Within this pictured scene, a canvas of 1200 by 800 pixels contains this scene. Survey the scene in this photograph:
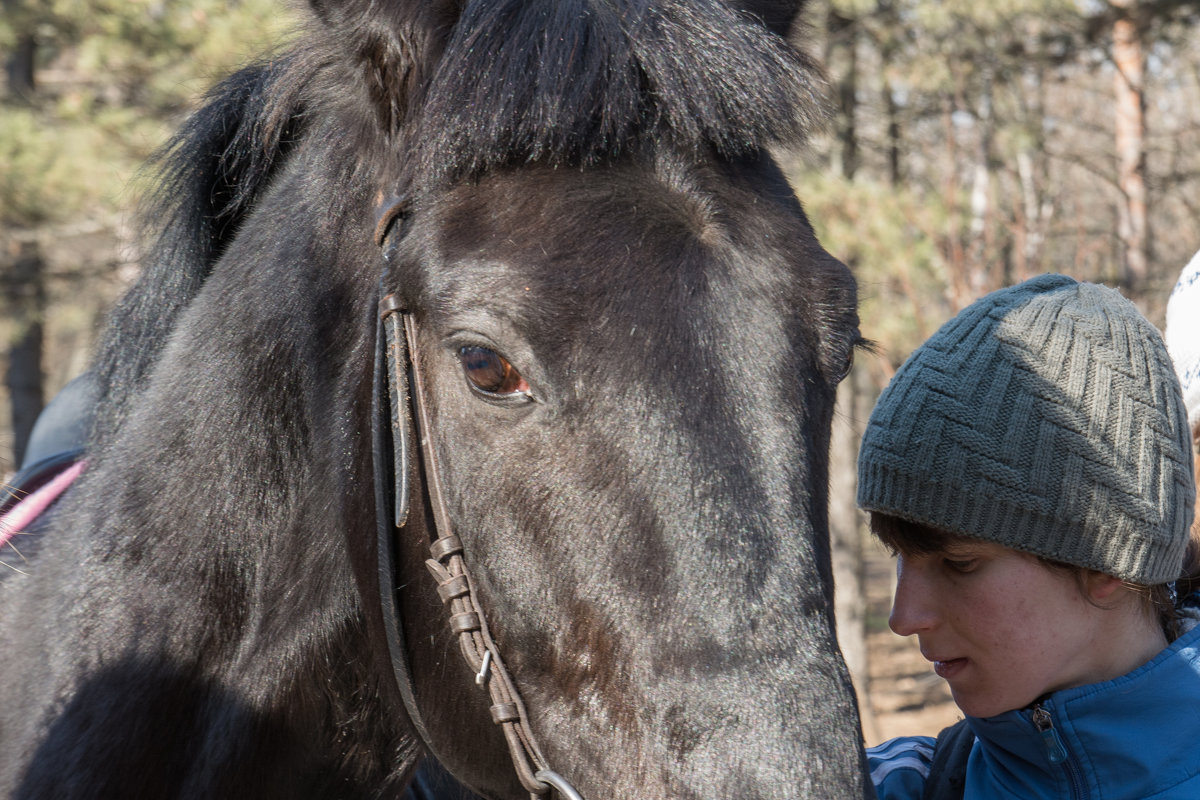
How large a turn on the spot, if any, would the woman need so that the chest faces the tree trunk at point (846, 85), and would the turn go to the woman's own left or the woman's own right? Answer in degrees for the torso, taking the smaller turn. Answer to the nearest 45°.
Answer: approximately 135° to the woman's own right

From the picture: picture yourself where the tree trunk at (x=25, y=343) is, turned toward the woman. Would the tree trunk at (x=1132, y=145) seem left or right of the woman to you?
left

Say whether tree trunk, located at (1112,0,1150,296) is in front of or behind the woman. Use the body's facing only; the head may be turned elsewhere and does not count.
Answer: behind

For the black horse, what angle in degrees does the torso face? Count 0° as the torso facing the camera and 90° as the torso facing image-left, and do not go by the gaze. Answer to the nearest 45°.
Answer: approximately 315°

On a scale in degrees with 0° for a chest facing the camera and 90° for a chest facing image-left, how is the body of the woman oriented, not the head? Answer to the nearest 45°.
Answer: approximately 45°
